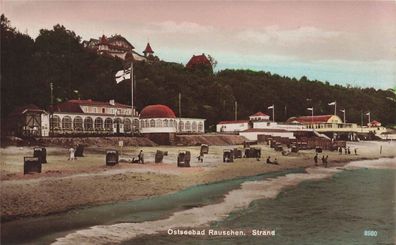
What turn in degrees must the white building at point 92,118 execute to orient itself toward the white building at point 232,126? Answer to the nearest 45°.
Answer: approximately 45° to its left

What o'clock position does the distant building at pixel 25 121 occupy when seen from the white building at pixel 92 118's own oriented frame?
The distant building is roughly at 4 o'clock from the white building.

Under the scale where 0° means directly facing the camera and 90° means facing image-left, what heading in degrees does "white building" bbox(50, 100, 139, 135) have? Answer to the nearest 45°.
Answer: approximately 315°

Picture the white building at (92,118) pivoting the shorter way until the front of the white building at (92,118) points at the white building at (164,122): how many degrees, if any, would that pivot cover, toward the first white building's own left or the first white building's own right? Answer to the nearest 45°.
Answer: approximately 45° to the first white building's own left
